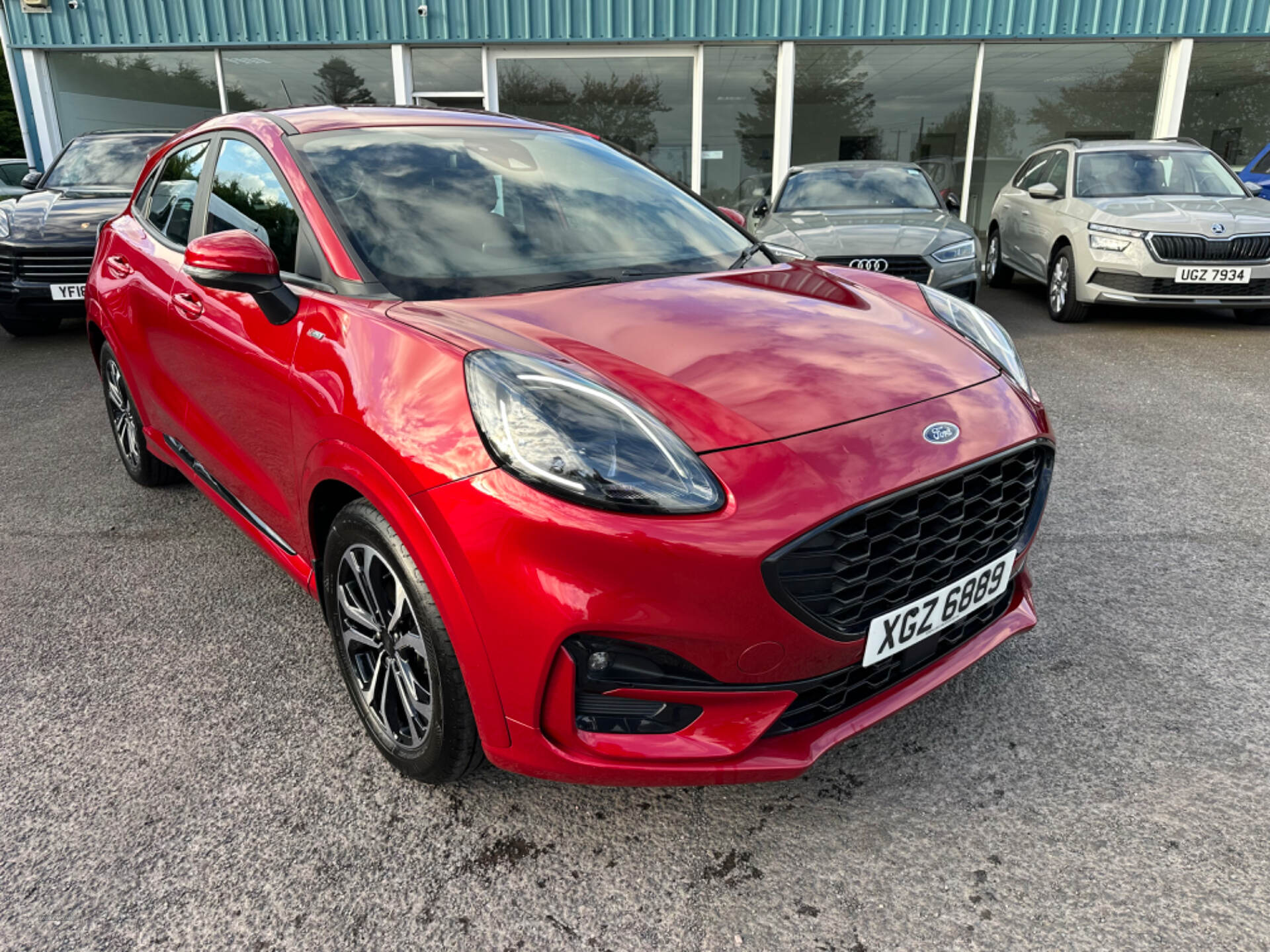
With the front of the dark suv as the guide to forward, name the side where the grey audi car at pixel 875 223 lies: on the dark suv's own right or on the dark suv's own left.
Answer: on the dark suv's own left

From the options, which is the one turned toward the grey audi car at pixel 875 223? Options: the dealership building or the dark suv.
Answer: the dealership building

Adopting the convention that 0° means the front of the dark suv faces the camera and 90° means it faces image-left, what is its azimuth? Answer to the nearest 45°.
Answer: approximately 45°

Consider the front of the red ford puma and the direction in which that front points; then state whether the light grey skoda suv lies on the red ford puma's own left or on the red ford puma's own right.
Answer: on the red ford puma's own left

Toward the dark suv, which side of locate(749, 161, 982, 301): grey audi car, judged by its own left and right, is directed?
right

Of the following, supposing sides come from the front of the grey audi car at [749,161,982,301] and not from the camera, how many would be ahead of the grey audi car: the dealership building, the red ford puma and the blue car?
1

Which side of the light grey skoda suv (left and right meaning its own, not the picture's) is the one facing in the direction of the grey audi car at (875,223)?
right

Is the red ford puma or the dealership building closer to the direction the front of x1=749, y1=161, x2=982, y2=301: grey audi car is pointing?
the red ford puma

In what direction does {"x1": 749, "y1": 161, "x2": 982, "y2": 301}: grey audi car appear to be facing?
toward the camera

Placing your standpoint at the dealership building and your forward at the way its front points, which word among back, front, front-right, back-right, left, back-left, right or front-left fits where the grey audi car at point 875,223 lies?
front

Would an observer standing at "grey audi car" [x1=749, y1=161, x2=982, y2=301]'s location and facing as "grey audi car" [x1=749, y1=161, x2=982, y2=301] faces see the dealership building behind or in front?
behind

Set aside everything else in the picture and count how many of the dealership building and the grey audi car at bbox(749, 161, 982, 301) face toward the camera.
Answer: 2

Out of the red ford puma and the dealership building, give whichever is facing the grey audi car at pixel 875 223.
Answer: the dealership building

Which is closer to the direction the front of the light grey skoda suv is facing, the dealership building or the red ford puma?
the red ford puma

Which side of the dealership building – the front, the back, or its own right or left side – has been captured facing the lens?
front

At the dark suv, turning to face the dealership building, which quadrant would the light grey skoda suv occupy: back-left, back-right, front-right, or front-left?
front-right

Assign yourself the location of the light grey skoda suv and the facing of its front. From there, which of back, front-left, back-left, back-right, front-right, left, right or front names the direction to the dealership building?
back
